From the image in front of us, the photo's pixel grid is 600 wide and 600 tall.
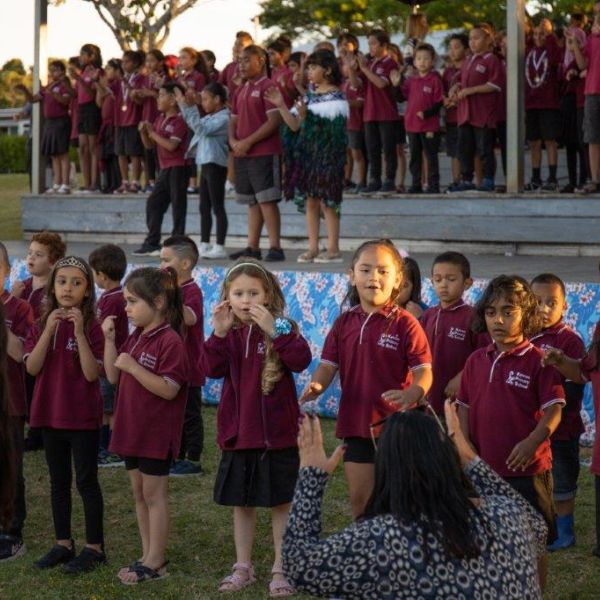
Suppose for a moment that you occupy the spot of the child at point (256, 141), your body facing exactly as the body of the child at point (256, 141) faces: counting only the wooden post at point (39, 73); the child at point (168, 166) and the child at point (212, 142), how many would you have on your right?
3

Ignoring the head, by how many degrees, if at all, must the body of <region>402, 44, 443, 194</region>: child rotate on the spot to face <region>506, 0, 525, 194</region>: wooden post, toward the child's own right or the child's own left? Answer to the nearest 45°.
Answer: approximately 45° to the child's own left

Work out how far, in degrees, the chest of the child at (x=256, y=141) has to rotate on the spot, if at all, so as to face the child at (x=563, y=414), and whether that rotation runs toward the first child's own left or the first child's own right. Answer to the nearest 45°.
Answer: approximately 45° to the first child's own left
